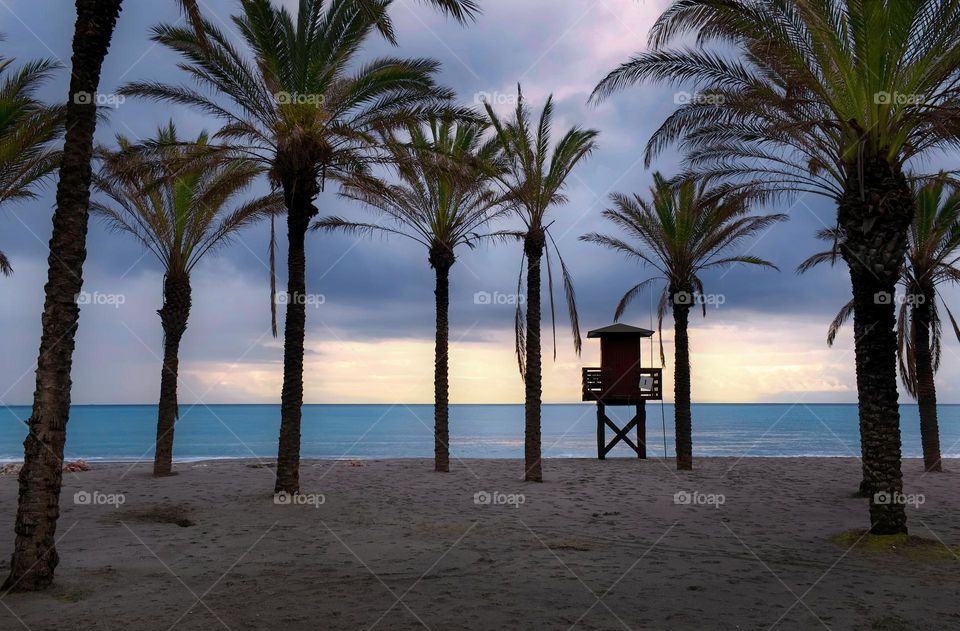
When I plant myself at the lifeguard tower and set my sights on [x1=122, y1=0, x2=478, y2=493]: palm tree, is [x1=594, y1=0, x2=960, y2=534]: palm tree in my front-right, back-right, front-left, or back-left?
front-left

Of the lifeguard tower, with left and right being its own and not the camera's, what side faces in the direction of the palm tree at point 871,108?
back

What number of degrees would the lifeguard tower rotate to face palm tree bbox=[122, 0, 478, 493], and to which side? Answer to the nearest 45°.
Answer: approximately 135° to its left

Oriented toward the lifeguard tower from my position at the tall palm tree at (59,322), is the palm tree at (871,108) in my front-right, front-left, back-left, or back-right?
front-right

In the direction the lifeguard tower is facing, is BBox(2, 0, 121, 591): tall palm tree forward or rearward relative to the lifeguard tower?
rearward

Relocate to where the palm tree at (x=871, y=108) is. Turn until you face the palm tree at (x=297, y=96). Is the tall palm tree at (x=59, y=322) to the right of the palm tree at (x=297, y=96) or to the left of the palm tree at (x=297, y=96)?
left

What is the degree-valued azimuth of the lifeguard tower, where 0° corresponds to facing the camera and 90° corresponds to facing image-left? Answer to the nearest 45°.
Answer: approximately 180°
